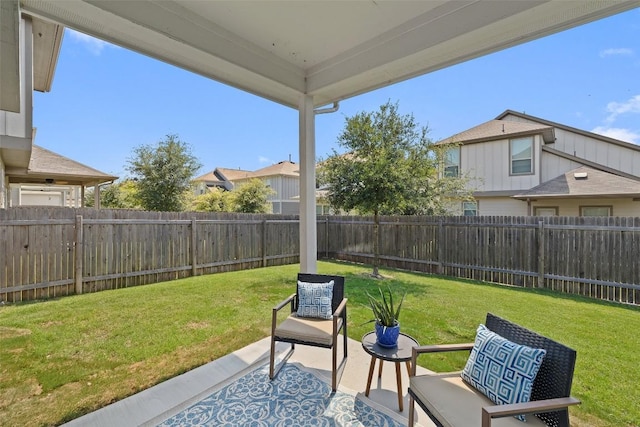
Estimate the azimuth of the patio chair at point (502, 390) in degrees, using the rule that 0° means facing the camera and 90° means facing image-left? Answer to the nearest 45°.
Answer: approximately 45°

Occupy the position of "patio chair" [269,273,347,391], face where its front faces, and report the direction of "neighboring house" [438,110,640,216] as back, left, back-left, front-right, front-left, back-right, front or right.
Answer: back

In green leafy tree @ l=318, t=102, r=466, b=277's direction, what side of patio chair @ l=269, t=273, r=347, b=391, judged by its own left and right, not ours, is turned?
back

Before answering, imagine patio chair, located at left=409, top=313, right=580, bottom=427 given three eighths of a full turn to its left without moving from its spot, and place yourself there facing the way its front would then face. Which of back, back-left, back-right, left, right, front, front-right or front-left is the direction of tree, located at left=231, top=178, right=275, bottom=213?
back-left

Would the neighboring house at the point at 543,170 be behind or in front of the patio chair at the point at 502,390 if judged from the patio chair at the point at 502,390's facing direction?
behind

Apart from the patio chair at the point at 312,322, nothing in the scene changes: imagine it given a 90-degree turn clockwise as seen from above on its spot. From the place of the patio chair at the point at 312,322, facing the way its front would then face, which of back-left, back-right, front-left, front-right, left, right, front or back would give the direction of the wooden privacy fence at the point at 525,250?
right

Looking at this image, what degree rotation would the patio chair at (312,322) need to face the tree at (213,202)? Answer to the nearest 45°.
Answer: approximately 135° to its right

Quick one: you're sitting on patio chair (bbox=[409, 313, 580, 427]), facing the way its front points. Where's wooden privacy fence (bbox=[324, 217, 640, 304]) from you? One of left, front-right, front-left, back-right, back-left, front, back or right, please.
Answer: back-right

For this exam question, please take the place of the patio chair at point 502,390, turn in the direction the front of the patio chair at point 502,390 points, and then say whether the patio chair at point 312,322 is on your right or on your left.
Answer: on your right

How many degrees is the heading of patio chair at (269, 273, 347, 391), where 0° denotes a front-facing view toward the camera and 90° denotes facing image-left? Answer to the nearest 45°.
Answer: approximately 45°
